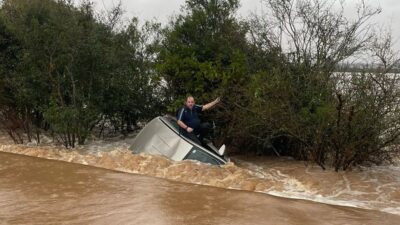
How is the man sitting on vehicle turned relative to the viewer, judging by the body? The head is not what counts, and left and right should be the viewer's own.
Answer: facing the viewer and to the right of the viewer
